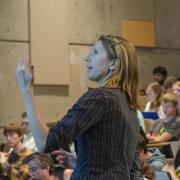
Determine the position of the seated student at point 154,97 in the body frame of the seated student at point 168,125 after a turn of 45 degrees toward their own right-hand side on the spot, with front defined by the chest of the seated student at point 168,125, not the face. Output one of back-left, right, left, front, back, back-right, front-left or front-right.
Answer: right

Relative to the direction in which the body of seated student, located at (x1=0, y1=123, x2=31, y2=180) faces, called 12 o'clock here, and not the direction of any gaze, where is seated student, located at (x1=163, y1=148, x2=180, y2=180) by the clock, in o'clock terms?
seated student, located at (x1=163, y1=148, x2=180, y2=180) is roughly at 9 o'clock from seated student, located at (x1=0, y1=123, x2=31, y2=180).

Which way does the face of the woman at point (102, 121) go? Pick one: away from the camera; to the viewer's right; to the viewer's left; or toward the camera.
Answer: to the viewer's left

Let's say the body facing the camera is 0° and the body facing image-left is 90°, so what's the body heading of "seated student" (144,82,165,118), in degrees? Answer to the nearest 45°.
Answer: approximately 45°

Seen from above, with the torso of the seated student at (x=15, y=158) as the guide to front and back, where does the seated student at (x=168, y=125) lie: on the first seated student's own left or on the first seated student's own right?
on the first seated student's own left

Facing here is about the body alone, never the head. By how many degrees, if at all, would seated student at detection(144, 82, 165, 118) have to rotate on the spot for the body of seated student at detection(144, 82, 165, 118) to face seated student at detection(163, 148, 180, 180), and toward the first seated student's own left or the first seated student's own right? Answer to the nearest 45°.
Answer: approximately 45° to the first seated student's own left

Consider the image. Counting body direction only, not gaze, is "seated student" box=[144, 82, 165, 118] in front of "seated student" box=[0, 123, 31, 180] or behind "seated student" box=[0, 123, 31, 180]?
behind
